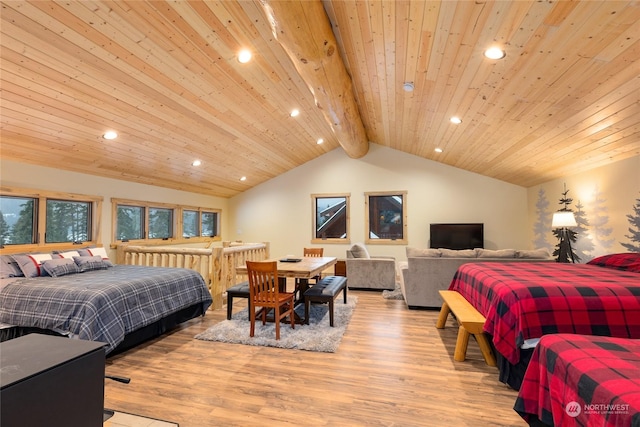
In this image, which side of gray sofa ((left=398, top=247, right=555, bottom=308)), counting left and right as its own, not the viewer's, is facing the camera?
back

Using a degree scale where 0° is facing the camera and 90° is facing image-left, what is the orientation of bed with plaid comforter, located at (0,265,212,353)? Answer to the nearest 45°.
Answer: approximately 315°

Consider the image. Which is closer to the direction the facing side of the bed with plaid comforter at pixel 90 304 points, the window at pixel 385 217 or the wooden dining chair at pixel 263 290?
the wooden dining chair

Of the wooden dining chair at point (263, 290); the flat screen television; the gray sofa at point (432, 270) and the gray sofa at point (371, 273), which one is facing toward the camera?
the flat screen television

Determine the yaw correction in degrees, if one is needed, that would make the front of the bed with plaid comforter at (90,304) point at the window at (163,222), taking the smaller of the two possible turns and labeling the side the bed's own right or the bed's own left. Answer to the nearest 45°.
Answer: approximately 135° to the bed's own left

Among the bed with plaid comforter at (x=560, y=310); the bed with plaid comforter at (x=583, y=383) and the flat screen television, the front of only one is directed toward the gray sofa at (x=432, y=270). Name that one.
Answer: the flat screen television

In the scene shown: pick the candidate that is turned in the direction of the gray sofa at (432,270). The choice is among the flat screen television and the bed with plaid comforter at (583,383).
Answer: the flat screen television

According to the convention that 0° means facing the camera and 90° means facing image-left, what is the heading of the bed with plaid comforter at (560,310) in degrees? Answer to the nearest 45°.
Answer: approximately 45°

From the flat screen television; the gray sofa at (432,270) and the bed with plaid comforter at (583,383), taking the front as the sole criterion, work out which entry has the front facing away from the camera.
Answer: the gray sofa

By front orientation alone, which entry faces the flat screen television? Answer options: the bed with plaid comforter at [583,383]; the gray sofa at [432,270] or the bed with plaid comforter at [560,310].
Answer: the gray sofa

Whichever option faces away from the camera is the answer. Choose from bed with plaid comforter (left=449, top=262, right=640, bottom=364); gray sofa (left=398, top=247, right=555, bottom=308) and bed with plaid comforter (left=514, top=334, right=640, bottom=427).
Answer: the gray sofa
